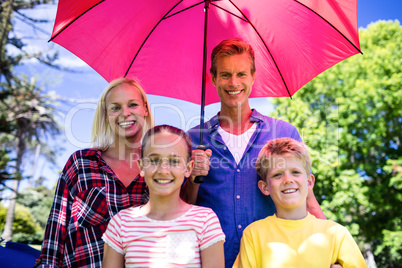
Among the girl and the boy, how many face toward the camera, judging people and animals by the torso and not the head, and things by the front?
2

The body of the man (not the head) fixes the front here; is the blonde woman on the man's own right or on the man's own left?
on the man's own right

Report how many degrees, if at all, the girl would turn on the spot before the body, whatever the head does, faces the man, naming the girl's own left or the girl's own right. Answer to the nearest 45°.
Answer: approximately 135° to the girl's own left

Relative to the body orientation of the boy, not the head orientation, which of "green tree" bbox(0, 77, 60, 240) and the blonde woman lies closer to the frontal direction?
the blonde woman
